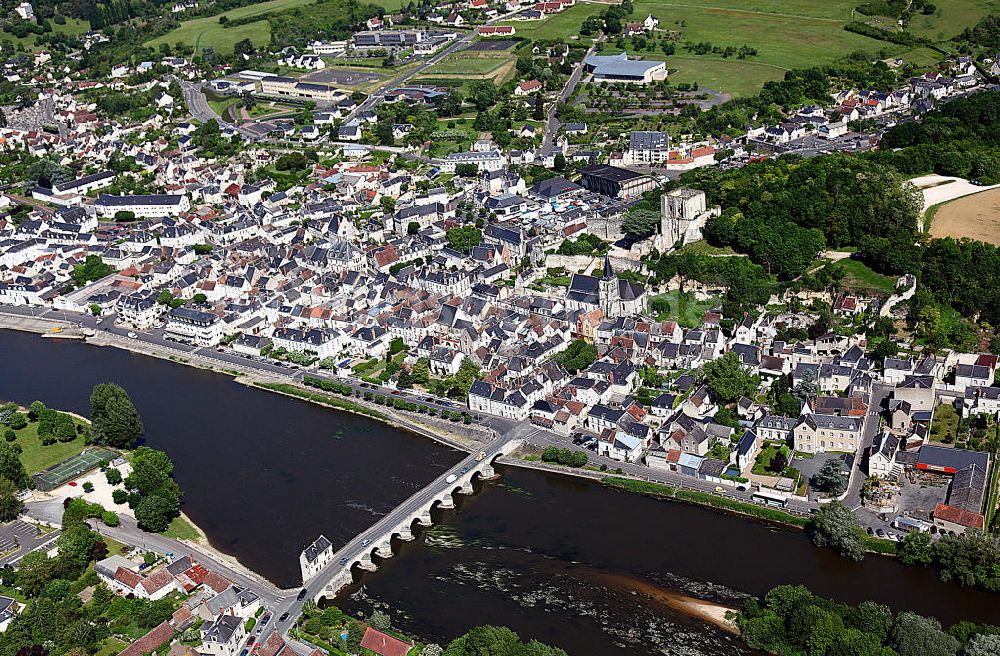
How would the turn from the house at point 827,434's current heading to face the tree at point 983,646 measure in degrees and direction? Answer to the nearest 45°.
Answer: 0° — it already faces it

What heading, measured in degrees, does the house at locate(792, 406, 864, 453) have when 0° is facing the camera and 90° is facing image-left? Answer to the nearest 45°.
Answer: approximately 0°

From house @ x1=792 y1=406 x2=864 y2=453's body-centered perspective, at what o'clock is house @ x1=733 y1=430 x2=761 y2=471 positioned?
house @ x1=733 y1=430 x2=761 y2=471 is roughly at 2 o'clock from house @ x1=792 y1=406 x2=864 y2=453.

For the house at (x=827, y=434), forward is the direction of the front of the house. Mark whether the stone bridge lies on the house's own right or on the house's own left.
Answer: on the house's own right

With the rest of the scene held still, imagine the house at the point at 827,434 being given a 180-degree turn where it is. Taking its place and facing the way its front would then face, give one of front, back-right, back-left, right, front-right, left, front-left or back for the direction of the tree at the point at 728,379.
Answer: front-left

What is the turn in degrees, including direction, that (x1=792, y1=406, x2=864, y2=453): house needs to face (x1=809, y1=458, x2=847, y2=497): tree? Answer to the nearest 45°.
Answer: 0° — it already faces it

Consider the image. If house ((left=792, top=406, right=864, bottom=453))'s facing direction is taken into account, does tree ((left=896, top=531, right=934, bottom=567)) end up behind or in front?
in front

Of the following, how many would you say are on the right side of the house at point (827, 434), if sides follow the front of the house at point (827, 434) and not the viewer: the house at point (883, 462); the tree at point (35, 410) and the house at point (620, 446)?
2

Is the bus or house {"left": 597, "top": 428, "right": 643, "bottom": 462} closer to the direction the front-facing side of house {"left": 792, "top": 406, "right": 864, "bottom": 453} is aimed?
the bus

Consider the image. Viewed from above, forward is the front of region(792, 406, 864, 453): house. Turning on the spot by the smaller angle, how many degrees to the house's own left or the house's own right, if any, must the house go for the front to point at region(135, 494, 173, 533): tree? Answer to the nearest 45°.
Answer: approximately 45° to the house's own right

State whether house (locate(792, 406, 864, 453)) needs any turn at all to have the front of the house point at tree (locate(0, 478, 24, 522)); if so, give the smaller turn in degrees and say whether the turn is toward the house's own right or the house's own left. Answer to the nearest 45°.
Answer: approximately 90° to the house's own right

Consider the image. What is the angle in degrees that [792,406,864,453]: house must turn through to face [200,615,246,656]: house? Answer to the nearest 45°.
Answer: approximately 45° to its right

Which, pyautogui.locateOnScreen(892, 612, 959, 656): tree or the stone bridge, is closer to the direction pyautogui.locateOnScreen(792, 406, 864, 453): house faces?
the tree

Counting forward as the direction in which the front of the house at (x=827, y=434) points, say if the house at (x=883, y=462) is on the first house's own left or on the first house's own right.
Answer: on the first house's own left

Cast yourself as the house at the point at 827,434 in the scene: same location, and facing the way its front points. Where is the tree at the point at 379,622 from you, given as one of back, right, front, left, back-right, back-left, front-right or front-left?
front-right

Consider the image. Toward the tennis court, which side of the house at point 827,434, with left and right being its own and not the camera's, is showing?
right

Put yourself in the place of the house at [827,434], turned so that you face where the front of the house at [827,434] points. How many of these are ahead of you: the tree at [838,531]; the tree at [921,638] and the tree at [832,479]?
3
